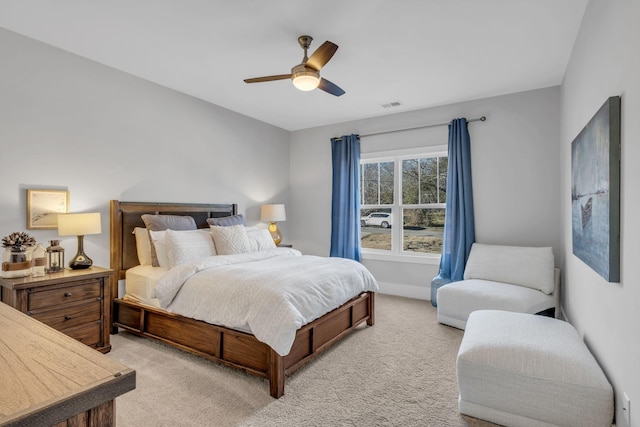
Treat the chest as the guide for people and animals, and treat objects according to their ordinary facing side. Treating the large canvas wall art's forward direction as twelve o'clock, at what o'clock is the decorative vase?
The decorative vase is roughly at 11 o'clock from the large canvas wall art.

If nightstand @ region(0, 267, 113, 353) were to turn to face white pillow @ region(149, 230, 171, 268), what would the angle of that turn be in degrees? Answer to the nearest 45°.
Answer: approximately 45° to its left

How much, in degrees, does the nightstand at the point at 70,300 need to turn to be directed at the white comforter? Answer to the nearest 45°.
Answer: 0° — it already faces it

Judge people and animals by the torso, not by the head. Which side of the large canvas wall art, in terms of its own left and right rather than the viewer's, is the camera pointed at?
left

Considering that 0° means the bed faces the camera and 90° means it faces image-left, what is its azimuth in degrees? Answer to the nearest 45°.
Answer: approximately 315°

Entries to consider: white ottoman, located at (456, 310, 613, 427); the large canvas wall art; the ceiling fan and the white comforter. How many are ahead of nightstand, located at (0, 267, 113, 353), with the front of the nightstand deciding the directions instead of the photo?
4

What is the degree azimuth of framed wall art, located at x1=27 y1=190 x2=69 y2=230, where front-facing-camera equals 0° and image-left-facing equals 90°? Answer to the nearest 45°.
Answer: approximately 315°

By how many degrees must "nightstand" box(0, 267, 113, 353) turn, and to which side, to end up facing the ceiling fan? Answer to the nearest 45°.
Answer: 0° — it already faces it

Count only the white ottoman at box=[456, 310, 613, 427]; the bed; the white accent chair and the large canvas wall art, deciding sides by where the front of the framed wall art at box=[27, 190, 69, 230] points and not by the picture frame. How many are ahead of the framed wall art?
4
